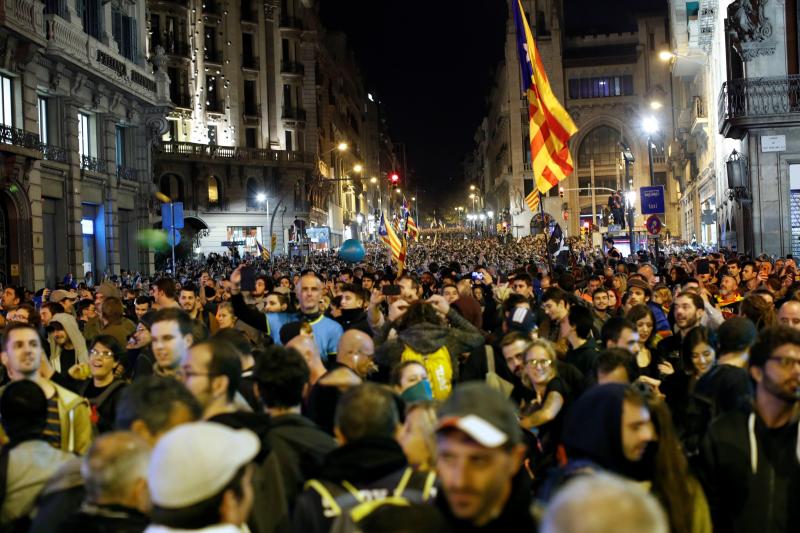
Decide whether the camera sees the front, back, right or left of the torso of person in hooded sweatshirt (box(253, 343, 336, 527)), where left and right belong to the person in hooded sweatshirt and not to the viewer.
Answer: back

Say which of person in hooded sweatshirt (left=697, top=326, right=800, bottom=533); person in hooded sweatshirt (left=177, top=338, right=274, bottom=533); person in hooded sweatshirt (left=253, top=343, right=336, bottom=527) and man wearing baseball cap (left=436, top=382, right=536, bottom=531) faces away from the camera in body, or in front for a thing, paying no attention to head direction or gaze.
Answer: person in hooded sweatshirt (left=253, top=343, right=336, bottom=527)

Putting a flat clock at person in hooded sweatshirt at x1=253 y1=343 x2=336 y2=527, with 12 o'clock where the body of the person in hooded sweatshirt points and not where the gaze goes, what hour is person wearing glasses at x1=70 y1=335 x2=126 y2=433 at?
The person wearing glasses is roughly at 11 o'clock from the person in hooded sweatshirt.

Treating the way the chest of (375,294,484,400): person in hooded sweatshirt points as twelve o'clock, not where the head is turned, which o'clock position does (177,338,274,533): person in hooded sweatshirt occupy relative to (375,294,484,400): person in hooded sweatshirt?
(177,338,274,533): person in hooded sweatshirt is roughly at 7 o'clock from (375,294,484,400): person in hooded sweatshirt.

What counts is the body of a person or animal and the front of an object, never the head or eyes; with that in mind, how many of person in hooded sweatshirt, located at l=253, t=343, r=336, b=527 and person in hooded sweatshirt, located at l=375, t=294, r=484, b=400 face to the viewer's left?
0

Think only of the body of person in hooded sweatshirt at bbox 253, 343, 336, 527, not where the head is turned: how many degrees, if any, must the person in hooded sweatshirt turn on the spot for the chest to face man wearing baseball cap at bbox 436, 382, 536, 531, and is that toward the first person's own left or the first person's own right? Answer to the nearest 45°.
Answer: approximately 135° to the first person's own right

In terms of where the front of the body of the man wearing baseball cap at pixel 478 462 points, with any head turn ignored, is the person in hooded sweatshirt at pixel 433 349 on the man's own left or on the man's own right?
on the man's own right

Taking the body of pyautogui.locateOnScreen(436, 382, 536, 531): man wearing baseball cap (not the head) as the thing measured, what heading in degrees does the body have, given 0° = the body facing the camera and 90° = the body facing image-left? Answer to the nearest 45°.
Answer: approximately 45°

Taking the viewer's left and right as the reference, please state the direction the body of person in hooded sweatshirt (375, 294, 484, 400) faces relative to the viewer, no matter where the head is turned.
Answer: facing away from the viewer

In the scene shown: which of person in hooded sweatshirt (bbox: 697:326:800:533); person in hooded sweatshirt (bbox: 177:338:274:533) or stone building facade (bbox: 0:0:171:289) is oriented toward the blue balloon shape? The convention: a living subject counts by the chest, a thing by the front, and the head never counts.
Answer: the stone building facade

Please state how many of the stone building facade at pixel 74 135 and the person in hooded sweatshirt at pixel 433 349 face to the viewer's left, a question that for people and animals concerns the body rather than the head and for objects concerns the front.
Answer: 0

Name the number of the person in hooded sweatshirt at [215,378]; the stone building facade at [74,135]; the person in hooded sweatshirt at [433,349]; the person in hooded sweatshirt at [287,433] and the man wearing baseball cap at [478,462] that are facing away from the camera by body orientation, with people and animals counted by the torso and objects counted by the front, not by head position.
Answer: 2
